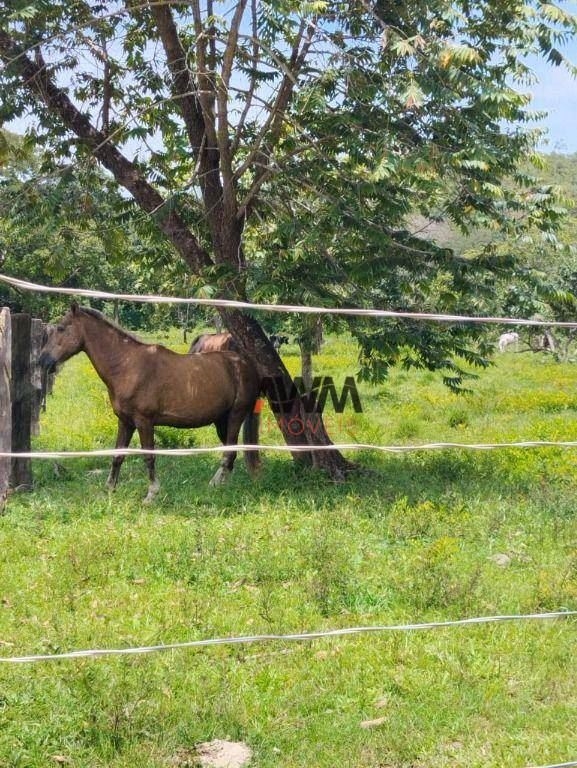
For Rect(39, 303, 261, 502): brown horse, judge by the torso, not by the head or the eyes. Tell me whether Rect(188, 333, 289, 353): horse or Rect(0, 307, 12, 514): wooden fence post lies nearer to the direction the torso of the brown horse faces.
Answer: the wooden fence post

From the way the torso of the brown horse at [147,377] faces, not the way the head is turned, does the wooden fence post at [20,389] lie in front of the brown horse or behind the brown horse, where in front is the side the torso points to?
in front

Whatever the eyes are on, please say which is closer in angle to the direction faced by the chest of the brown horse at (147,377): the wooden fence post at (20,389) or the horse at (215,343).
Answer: the wooden fence post

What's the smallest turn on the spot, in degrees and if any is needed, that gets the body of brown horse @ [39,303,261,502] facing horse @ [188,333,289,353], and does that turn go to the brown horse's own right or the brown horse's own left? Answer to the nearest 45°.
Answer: approximately 135° to the brown horse's own right

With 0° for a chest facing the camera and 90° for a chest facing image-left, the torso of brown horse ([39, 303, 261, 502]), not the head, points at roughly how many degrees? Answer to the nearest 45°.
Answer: approximately 90°

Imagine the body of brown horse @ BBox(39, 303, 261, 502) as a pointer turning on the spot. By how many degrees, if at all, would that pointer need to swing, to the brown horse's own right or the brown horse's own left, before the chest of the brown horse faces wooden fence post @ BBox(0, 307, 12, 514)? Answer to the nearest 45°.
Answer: approximately 45° to the brown horse's own left

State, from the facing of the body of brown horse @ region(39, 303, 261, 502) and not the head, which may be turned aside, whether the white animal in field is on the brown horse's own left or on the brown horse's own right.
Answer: on the brown horse's own right
